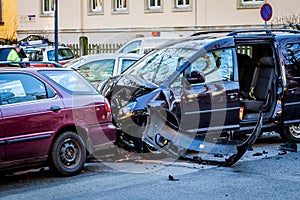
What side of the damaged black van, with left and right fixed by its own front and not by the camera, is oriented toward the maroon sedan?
front

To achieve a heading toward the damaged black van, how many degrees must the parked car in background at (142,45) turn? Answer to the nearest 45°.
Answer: approximately 90° to its left

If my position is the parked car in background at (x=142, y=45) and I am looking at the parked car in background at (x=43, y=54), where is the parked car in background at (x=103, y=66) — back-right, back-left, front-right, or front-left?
front-left

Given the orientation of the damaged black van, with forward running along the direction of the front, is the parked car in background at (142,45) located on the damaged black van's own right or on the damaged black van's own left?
on the damaged black van's own right

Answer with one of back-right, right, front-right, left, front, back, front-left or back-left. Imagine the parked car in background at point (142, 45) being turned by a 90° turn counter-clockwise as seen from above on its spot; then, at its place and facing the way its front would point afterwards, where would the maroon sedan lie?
front

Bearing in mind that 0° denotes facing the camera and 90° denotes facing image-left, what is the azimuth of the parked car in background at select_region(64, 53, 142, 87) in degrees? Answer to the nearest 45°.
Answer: approximately 90°

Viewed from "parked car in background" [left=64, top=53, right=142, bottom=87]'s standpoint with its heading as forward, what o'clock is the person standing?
The person standing is roughly at 2 o'clock from the parked car in background.

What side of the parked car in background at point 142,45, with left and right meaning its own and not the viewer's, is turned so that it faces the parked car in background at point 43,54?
front

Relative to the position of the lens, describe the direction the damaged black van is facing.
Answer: facing the viewer and to the left of the viewer

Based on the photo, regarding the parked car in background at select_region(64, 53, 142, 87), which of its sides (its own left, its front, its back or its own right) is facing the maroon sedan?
left

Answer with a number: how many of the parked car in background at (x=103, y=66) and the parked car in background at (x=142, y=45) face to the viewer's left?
2

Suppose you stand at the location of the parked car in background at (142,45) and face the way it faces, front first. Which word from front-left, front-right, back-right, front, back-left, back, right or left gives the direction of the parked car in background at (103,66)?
left

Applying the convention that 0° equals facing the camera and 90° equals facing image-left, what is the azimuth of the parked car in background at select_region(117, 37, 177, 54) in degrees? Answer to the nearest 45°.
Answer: approximately 90°

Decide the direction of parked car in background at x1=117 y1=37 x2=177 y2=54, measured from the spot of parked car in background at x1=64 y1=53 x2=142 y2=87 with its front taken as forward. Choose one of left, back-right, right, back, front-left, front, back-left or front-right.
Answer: right

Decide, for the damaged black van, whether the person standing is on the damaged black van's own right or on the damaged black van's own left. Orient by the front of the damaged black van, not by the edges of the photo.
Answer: on the damaged black van's own right
